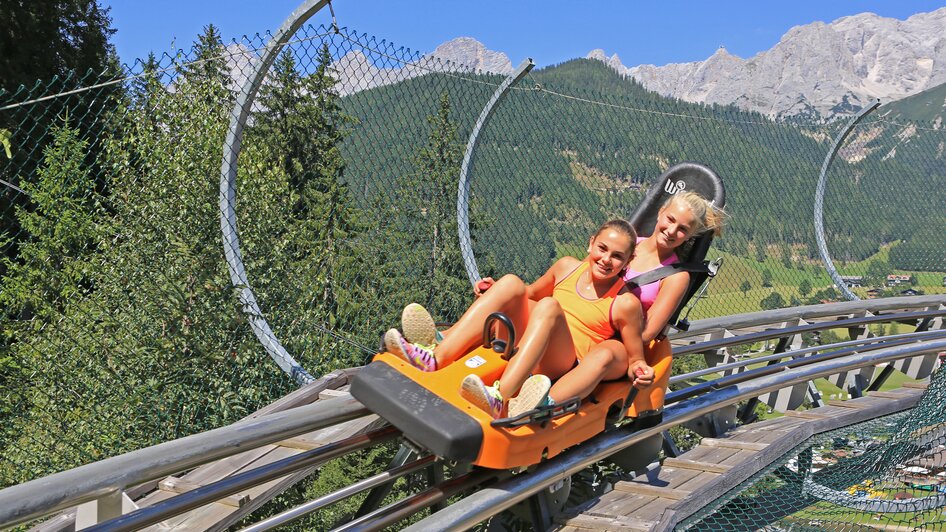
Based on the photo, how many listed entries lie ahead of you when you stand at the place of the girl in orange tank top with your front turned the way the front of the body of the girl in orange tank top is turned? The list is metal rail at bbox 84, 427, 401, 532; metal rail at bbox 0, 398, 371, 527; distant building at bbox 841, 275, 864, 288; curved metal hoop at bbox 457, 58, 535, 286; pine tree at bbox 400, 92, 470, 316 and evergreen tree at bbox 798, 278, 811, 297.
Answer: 2

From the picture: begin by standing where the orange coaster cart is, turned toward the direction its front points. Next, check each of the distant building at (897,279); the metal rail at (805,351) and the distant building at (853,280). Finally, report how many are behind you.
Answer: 3

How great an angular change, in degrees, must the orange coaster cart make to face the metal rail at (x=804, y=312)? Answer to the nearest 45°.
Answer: approximately 180°

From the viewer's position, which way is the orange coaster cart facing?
facing the viewer and to the left of the viewer

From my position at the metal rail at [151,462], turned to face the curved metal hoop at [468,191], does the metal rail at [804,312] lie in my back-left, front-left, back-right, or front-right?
front-right

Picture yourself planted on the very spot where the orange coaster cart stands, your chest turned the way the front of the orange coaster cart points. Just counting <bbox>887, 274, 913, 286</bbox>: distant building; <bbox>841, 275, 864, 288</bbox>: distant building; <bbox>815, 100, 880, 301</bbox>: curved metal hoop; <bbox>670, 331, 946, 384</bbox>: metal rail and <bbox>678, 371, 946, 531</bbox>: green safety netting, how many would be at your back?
5

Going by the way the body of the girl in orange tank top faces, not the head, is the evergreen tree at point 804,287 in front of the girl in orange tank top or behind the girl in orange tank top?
behind

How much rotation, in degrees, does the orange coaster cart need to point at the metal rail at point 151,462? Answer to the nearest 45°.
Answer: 0° — it already faces it

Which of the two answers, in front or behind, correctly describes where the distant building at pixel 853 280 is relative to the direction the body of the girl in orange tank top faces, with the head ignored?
behind
